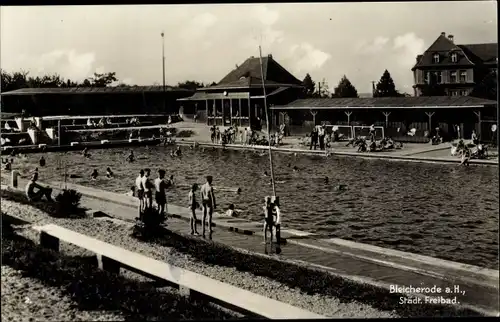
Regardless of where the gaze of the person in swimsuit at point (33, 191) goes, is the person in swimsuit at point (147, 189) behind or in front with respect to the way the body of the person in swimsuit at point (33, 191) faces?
in front

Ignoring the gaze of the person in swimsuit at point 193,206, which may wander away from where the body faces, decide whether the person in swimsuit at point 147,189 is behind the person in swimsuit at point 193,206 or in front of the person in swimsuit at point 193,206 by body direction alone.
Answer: behind

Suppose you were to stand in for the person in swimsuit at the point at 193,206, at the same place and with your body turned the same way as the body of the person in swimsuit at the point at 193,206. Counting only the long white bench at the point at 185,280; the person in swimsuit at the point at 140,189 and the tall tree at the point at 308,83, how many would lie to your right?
1

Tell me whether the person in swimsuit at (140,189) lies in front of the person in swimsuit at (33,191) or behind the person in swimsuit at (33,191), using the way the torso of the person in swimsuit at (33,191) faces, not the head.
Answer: in front

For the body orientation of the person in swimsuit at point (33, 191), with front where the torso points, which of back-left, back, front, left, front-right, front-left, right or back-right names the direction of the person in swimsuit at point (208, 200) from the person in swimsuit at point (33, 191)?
front-right

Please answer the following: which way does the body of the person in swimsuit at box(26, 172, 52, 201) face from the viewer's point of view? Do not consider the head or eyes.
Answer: to the viewer's right

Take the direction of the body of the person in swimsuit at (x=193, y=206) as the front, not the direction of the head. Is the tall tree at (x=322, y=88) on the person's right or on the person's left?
on the person's left
